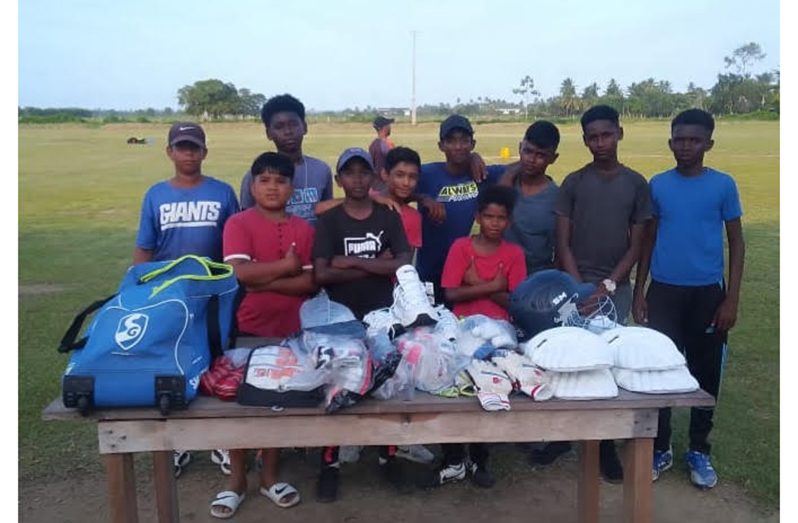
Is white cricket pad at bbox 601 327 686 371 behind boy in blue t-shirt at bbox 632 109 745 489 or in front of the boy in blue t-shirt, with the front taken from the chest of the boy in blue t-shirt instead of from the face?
in front

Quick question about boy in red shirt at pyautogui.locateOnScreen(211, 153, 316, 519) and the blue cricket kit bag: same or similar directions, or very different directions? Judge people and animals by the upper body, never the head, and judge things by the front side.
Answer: same or similar directions

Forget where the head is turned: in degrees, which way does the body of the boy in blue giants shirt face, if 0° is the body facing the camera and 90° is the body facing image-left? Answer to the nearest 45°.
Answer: approximately 0°

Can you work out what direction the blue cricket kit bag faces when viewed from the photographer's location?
facing the viewer

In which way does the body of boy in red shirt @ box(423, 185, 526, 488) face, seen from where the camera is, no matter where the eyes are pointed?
toward the camera

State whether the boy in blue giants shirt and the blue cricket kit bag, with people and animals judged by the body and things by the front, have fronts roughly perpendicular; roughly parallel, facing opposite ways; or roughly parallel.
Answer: roughly parallel
